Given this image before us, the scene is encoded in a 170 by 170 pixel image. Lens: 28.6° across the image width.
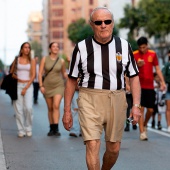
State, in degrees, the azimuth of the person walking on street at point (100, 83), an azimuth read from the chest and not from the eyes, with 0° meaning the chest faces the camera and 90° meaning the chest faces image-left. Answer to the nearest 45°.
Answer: approximately 0°

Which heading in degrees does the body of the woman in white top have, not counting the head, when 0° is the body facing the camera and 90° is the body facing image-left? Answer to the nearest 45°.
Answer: approximately 0°

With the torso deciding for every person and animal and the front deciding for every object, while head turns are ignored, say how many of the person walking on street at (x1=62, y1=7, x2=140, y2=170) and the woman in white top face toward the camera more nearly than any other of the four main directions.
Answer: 2

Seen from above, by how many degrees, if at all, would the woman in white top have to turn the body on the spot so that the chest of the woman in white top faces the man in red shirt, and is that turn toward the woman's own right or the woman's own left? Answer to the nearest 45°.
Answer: approximately 90° to the woman's own left

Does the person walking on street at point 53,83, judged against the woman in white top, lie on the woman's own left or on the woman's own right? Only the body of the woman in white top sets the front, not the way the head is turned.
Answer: on the woman's own left
